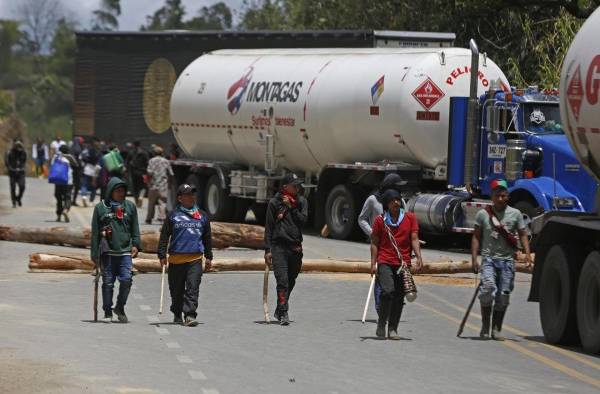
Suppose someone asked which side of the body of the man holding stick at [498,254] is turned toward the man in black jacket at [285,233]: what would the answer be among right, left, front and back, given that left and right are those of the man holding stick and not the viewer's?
right

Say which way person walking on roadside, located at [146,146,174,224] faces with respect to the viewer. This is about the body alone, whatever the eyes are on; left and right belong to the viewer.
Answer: facing away from the viewer

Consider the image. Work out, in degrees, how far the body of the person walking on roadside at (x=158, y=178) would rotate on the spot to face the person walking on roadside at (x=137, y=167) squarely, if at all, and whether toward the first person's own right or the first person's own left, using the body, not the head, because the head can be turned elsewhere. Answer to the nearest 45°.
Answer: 0° — they already face them

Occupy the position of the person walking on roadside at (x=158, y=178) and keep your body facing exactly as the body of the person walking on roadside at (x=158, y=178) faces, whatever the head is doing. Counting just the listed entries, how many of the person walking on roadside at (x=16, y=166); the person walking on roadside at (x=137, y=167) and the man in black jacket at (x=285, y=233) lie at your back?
1

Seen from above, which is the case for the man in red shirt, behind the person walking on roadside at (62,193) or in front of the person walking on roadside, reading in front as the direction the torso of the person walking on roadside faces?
behind

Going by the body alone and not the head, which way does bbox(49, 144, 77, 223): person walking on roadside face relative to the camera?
away from the camera

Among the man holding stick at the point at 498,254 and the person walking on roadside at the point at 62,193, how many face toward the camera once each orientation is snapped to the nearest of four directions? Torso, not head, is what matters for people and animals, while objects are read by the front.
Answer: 1

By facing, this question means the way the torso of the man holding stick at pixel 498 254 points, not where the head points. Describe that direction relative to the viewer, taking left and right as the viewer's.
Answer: facing the viewer

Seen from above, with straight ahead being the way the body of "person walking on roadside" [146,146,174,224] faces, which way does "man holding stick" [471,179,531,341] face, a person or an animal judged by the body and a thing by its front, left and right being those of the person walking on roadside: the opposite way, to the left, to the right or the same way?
the opposite way

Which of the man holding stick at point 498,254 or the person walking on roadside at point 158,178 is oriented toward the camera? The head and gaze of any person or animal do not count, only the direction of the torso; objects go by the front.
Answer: the man holding stick
